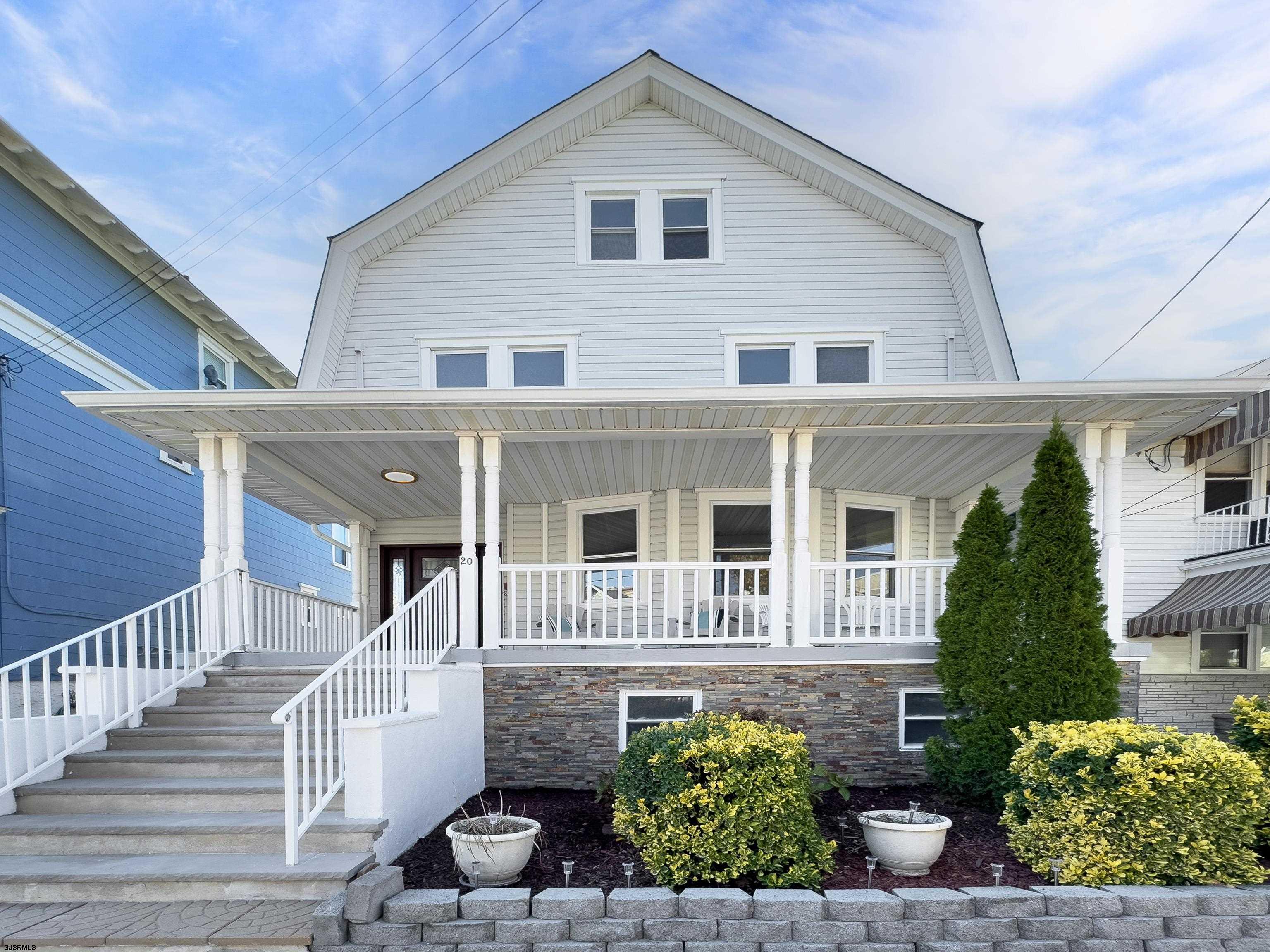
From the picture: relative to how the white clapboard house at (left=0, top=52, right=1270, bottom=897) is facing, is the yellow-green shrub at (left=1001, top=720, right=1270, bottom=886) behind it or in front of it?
in front

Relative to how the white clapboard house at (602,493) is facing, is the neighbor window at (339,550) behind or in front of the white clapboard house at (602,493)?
behind

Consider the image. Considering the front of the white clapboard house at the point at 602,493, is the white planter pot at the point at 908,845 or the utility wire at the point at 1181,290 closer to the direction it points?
the white planter pot

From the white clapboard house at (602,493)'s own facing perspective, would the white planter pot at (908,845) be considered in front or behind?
in front

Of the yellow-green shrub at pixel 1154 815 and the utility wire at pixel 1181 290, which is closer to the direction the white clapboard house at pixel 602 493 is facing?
the yellow-green shrub

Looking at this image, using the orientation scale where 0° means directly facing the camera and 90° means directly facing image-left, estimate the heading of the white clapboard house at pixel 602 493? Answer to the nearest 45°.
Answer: approximately 0°

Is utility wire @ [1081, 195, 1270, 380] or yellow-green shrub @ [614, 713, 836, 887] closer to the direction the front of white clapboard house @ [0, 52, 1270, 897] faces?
the yellow-green shrub

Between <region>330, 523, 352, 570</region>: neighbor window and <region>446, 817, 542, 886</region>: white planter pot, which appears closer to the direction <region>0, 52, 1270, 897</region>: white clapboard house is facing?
the white planter pot

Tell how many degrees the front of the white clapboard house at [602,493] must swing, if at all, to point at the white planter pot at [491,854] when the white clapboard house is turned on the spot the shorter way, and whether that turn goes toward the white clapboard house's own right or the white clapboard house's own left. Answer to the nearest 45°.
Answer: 0° — it already faces it
